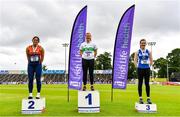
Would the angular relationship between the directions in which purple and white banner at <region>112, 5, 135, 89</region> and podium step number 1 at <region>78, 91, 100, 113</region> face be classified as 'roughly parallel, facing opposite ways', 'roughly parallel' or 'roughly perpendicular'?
roughly parallel

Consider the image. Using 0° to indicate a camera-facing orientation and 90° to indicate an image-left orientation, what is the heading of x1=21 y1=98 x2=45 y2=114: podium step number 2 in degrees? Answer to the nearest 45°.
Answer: approximately 0°

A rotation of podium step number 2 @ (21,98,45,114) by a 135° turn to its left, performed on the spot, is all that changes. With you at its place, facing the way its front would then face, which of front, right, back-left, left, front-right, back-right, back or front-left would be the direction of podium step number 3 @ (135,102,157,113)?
front-right

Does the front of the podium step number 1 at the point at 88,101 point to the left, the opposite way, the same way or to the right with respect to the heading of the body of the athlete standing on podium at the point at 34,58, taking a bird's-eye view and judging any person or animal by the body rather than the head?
the same way

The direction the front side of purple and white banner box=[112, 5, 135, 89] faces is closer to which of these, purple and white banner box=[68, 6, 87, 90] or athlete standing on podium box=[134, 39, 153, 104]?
the athlete standing on podium

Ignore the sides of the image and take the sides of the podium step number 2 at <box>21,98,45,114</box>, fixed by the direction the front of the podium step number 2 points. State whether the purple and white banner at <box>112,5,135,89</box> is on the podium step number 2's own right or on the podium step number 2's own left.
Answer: on the podium step number 2's own left

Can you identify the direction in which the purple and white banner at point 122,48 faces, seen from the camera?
facing the viewer

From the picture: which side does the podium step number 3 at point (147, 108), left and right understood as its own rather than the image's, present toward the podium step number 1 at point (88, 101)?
right

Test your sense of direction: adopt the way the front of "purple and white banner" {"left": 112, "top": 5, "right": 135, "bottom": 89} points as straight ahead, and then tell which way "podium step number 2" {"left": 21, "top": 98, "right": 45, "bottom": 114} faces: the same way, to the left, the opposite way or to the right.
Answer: the same way

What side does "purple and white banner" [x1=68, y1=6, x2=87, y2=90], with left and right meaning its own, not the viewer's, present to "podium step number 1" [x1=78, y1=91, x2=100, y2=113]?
front

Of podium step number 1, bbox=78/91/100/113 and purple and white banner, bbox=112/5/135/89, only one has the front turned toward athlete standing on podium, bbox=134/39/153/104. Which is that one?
the purple and white banner

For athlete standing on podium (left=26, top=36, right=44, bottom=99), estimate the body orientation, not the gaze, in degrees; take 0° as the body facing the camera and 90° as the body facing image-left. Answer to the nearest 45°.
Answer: approximately 0°

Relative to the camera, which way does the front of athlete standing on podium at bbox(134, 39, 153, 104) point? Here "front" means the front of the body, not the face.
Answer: toward the camera

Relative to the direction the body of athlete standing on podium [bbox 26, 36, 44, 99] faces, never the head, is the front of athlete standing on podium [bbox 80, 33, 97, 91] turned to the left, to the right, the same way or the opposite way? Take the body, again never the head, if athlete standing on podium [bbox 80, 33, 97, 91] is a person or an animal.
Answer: the same way

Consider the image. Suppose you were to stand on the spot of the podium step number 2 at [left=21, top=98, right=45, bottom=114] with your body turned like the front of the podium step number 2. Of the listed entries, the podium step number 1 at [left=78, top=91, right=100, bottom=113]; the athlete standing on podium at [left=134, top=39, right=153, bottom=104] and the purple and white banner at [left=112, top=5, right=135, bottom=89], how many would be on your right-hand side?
0
